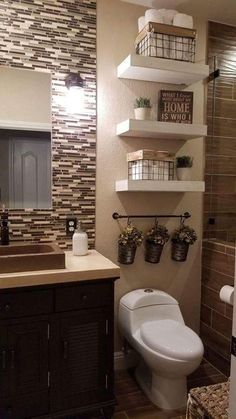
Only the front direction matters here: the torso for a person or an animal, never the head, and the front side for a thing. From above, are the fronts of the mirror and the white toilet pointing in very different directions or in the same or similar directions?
same or similar directions

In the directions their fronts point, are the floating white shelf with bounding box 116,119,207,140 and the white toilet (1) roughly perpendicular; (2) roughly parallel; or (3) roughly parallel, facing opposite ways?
roughly parallel

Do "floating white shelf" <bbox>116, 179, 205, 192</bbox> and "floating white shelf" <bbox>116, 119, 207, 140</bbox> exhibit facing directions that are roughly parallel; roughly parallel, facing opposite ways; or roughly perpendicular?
roughly parallel

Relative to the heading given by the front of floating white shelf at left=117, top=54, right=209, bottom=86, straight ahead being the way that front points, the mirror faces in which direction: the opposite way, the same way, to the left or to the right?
the same way

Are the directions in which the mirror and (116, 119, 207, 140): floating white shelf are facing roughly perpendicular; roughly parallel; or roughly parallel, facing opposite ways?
roughly parallel

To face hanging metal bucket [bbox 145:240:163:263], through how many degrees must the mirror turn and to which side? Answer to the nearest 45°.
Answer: approximately 45° to its left

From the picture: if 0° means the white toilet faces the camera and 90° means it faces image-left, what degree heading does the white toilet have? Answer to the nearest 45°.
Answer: approximately 315°

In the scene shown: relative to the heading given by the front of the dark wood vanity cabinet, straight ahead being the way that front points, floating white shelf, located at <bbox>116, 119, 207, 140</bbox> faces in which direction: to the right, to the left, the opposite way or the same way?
the same way

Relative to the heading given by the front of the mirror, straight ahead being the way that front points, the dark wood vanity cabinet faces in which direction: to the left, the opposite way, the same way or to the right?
the same way

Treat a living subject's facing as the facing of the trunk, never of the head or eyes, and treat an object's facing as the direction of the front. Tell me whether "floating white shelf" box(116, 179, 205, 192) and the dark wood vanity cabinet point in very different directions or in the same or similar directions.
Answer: same or similar directions

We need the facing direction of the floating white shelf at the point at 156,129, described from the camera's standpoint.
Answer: facing the viewer and to the right of the viewer
